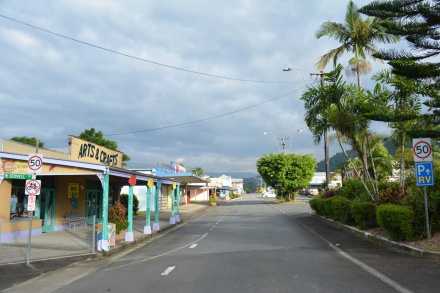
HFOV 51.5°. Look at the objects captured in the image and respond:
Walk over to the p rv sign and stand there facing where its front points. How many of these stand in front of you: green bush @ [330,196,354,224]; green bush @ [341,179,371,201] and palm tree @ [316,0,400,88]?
0

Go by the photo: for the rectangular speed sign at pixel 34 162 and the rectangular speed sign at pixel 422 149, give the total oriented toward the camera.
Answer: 2

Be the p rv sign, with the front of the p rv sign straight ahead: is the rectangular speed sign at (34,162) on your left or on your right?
on your right

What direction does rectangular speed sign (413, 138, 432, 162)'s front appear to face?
toward the camera

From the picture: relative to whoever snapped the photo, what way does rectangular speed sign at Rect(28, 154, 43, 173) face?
facing the viewer

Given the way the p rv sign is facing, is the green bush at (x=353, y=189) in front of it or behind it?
behind

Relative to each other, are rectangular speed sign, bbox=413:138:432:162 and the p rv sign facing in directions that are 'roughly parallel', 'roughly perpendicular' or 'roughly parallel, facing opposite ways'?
roughly parallel

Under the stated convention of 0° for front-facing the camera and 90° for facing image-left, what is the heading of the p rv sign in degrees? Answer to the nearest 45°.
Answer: approximately 0°

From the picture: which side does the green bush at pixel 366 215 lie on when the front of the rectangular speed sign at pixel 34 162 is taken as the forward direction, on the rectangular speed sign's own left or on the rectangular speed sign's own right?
on the rectangular speed sign's own left

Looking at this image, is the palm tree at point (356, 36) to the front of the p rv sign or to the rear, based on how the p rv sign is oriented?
to the rear
